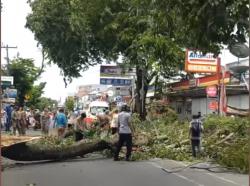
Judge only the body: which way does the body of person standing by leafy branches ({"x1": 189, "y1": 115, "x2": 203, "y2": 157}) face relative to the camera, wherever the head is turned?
away from the camera

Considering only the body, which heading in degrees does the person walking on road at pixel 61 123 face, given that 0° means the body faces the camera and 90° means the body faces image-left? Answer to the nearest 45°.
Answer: approximately 180°

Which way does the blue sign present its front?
toward the camera

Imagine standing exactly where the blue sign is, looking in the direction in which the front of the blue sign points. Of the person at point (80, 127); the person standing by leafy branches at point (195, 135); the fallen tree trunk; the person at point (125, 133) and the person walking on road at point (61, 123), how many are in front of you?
5

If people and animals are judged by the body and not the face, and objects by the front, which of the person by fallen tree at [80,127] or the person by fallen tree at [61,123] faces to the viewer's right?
the person by fallen tree at [80,127]

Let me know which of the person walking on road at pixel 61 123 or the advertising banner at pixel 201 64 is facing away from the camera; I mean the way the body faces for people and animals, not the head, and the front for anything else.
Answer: the person walking on road

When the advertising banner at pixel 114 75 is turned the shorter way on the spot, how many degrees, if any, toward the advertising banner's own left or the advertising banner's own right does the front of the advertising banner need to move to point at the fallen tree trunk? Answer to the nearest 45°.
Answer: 0° — it already faces it

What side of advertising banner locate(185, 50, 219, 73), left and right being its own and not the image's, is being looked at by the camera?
front

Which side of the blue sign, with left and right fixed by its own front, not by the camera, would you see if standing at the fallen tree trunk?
front

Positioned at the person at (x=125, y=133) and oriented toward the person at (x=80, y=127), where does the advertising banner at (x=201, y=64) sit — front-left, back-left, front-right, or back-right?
front-right

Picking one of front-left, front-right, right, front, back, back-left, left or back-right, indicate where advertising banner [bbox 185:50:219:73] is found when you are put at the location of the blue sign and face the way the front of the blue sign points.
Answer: front-left

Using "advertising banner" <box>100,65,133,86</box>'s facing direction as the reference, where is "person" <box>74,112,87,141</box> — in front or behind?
in front
